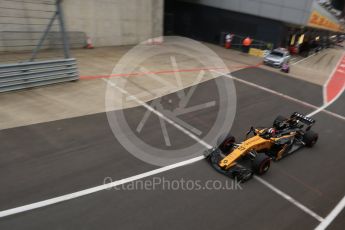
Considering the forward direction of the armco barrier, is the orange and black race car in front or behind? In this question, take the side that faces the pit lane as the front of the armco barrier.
in front

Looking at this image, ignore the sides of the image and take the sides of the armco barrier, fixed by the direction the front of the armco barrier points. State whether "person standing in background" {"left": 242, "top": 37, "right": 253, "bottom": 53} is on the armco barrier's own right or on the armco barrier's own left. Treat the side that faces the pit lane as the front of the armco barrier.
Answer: on the armco barrier's own left

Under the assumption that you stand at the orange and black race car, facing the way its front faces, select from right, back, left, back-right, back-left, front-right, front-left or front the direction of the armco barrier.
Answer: front-right

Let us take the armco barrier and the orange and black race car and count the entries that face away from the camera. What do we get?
0

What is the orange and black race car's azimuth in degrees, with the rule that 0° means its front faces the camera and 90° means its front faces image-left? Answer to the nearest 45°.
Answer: approximately 45°

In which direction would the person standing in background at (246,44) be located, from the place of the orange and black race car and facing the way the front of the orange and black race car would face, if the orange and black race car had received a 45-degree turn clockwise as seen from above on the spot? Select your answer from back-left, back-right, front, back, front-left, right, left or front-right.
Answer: right
